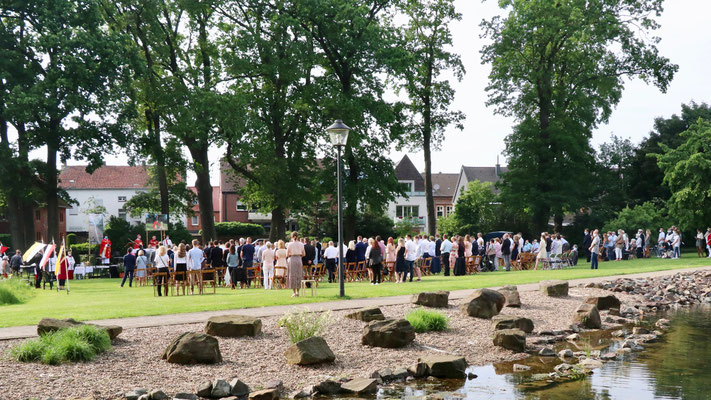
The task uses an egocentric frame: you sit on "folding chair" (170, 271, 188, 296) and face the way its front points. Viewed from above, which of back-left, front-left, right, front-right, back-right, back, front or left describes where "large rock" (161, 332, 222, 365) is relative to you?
back-left

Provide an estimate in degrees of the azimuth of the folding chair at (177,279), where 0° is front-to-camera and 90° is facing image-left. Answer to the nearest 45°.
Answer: approximately 135°

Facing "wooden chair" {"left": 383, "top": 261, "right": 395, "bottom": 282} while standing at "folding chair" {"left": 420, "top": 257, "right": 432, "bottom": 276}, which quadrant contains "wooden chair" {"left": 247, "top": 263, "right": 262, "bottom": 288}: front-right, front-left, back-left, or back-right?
front-right

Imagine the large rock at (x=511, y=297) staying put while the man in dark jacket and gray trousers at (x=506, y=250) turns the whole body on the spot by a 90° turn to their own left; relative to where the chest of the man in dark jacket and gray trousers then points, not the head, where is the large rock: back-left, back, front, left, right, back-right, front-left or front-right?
front-left

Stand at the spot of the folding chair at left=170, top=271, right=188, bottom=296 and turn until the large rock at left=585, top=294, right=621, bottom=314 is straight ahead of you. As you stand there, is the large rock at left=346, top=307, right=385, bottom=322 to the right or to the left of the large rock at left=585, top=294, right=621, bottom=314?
right

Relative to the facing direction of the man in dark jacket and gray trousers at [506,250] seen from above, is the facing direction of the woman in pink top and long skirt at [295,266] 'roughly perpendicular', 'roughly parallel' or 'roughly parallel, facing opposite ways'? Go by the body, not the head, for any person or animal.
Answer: roughly parallel

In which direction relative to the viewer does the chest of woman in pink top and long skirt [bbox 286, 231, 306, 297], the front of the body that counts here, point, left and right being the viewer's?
facing away from the viewer and to the left of the viewer

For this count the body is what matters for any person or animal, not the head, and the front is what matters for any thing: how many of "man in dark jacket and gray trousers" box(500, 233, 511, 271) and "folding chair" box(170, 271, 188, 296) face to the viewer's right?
0

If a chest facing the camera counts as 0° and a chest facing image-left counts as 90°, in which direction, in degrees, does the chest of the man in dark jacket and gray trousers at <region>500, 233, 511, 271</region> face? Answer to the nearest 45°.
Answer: approximately 135°

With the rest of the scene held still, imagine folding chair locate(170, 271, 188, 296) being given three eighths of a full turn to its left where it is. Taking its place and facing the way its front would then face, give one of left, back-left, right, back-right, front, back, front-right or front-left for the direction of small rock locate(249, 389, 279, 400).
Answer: front

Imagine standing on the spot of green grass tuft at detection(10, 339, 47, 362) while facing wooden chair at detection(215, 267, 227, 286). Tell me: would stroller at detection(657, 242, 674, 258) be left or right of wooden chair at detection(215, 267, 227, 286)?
right

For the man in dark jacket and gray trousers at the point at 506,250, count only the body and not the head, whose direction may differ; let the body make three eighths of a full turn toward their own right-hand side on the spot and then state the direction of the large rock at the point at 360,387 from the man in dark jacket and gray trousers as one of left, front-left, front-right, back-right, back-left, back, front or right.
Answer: right

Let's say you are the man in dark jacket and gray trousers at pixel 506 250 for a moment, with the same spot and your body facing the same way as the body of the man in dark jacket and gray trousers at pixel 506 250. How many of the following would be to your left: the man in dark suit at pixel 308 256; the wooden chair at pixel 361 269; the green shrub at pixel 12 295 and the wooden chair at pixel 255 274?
4

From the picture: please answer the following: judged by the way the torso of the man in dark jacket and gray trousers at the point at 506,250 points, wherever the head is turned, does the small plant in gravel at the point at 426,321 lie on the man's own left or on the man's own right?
on the man's own left

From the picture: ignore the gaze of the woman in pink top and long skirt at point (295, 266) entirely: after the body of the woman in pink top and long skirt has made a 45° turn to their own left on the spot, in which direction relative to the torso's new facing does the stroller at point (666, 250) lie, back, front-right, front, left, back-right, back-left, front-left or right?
back-right

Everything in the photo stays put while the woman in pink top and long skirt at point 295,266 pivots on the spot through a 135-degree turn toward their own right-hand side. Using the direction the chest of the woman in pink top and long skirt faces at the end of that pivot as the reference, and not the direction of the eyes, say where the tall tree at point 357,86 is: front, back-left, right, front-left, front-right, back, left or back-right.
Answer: left
